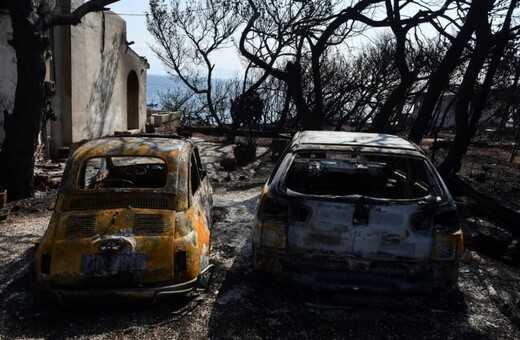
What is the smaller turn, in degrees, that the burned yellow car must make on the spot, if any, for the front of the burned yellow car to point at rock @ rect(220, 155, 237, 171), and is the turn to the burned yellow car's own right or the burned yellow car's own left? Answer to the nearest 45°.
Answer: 0° — it already faces it

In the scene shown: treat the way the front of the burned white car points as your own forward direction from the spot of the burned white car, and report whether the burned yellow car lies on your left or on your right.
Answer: on your left

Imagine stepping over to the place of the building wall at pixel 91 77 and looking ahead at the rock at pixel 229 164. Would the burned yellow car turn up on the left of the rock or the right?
right

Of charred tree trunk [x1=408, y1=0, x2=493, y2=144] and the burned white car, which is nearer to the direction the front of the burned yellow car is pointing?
the charred tree trunk

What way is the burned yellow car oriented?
away from the camera

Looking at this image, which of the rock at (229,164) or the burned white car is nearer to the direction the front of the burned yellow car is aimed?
the rock

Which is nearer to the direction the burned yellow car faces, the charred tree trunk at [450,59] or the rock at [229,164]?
the rock

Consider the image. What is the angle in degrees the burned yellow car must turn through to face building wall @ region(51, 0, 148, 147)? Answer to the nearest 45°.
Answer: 0° — it already faces it

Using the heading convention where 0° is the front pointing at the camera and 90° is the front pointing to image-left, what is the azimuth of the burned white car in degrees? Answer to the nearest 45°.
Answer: approximately 180°

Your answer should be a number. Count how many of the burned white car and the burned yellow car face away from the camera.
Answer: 2

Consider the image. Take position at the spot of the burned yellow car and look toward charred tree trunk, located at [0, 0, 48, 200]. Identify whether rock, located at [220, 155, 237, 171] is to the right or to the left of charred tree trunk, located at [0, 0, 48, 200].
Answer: right
